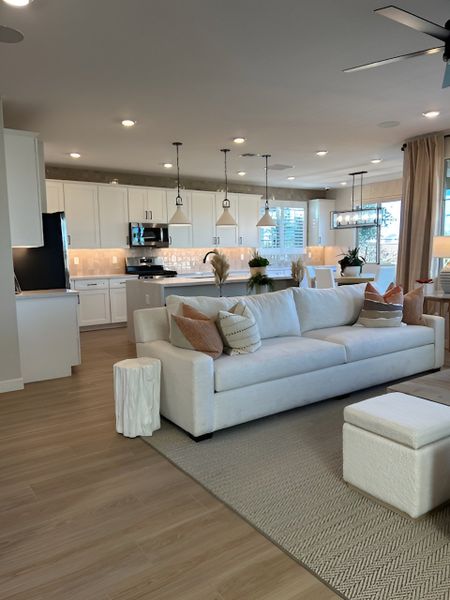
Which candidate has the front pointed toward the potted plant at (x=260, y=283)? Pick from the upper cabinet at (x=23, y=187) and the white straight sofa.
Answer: the upper cabinet

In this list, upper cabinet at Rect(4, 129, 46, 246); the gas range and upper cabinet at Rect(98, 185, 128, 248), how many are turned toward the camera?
2

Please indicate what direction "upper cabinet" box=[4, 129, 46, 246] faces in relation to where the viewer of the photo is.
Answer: facing to the right of the viewer

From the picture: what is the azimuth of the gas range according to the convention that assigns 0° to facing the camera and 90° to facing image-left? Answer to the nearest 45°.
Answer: approximately 0°

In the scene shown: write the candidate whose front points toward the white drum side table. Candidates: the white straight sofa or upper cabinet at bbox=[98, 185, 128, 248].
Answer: the upper cabinet

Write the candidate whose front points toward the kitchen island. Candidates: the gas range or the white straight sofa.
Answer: the gas range

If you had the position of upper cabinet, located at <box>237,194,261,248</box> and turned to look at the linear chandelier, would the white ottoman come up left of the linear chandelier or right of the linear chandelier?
right

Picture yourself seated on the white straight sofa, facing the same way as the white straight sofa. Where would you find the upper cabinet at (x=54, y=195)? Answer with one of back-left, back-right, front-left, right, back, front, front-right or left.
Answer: back

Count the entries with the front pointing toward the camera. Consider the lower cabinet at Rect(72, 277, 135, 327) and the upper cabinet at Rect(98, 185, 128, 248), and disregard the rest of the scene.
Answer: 2

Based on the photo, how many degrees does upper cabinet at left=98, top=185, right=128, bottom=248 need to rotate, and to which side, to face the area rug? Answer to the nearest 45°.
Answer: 0° — it already faces it

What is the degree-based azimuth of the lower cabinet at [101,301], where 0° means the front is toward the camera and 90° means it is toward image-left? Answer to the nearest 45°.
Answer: approximately 0°
